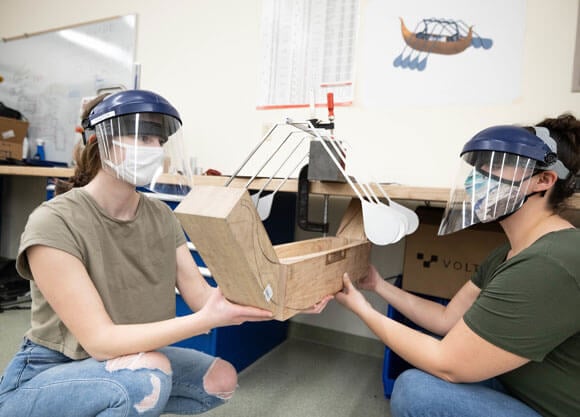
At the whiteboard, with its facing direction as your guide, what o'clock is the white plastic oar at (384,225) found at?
The white plastic oar is roughly at 10 o'clock from the whiteboard.

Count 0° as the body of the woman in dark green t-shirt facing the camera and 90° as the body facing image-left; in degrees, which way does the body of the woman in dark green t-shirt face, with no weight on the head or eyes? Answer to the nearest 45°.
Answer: approximately 90°

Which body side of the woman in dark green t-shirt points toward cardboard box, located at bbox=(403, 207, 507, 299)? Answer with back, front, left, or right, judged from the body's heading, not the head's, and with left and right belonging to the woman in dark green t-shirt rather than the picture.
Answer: right

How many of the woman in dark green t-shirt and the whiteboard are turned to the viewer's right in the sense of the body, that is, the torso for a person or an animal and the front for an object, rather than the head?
0

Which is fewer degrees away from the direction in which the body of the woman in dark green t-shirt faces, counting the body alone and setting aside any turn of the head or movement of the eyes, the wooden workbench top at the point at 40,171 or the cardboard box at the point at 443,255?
the wooden workbench top

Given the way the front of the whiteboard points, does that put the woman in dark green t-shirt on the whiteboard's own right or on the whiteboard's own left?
on the whiteboard's own left

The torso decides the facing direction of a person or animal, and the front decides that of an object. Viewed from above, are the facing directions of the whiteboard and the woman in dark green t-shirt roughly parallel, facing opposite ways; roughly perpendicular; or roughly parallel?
roughly perpendicular

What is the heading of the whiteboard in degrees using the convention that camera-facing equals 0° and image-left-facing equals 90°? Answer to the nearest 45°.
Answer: approximately 45°
